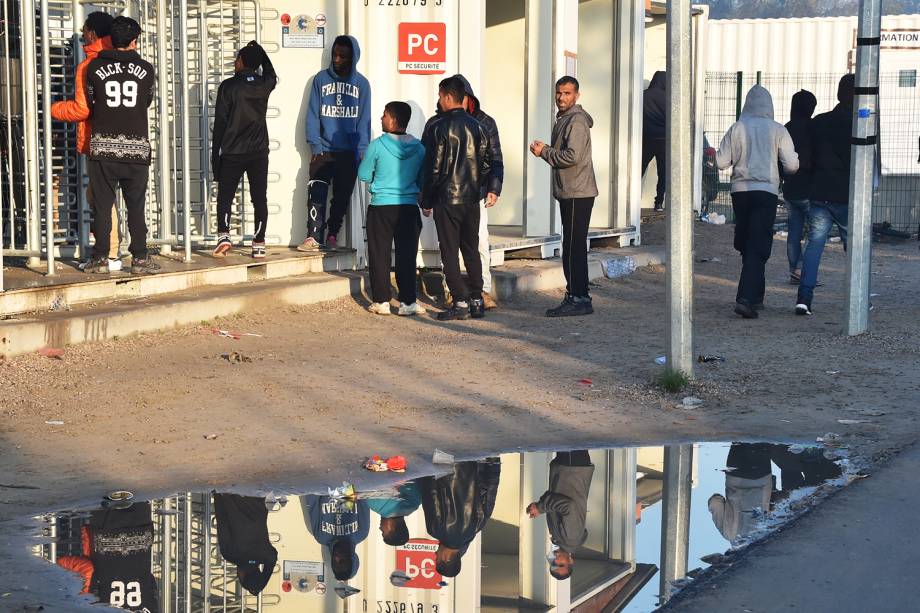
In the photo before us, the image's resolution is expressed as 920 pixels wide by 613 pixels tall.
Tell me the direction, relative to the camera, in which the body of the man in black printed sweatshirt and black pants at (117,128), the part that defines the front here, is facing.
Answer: away from the camera

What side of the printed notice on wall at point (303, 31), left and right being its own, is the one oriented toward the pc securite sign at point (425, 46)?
left

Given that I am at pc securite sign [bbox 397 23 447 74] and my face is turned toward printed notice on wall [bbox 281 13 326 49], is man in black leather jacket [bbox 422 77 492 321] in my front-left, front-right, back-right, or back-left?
back-left

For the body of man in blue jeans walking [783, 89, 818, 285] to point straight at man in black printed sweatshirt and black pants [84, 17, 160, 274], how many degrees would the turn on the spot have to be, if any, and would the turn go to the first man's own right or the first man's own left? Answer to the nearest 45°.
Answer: approximately 135° to the first man's own left

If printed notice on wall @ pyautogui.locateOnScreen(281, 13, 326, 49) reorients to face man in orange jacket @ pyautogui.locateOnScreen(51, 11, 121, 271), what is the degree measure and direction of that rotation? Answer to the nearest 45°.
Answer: approximately 45° to its right

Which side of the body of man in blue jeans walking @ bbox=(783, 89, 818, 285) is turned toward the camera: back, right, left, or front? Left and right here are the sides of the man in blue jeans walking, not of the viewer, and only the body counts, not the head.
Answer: back

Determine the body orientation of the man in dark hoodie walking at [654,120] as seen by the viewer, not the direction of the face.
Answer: away from the camera

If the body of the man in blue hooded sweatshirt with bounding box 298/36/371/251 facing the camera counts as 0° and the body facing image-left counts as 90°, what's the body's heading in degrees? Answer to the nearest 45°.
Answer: approximately 0°

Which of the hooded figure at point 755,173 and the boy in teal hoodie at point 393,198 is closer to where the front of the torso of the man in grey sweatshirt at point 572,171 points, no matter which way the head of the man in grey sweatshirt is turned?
the boy in teal hoodie

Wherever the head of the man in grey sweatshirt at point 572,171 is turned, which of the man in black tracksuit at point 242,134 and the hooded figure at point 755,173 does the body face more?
the man in black tracksuit

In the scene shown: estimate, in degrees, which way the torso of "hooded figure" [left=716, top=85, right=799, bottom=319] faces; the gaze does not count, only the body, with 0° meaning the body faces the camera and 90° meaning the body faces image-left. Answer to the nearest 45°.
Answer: approximately 180°
